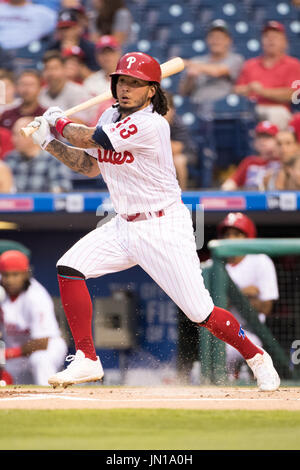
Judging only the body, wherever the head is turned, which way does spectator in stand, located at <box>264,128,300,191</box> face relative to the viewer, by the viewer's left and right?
facing the viewer and to the left of the viewer

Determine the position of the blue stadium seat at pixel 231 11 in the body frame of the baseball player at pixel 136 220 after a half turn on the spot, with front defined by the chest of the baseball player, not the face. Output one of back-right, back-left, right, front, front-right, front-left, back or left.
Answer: front-left

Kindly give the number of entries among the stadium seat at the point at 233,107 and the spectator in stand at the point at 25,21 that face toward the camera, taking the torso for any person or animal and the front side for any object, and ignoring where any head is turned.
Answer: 2

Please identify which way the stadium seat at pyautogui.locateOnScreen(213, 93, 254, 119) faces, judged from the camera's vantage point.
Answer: facing the viewer

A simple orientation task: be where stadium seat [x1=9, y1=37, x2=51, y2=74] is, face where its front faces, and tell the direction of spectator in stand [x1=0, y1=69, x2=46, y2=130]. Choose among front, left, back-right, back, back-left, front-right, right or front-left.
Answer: front

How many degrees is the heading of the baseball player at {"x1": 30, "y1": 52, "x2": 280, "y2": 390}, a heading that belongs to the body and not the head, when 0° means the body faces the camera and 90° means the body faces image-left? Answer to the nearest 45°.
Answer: approximately 45°

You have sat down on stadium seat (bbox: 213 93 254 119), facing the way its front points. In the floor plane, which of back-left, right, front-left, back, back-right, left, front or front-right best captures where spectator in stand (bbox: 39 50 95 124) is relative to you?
right

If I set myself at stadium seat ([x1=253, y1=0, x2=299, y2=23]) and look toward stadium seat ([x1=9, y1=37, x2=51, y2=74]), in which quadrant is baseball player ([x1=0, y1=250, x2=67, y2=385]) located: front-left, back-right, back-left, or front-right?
front-left

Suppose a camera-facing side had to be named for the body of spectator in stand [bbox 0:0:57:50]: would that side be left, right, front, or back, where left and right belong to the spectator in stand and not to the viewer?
front

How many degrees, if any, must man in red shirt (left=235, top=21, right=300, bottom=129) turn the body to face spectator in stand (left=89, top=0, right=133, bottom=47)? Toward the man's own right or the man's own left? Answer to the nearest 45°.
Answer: approximately 90° to the man's own right

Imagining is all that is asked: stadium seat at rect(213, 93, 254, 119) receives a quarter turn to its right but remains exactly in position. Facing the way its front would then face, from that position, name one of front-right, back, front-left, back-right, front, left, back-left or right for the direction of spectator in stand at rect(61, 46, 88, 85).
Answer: front

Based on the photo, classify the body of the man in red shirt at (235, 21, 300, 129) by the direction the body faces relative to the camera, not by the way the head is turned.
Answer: toward the camera
